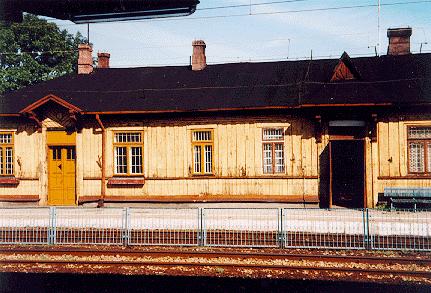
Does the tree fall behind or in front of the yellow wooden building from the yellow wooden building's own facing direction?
behind

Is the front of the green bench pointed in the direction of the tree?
no

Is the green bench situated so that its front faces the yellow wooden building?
no

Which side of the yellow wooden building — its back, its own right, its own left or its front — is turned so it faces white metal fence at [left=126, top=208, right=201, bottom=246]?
front

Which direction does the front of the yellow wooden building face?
toward the camera

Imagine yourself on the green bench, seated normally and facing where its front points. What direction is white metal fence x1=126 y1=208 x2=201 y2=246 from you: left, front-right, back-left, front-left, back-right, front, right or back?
front-right

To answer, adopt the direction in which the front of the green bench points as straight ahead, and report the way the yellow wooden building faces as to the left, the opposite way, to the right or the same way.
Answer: the same way

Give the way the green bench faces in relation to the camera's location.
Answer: facing the viewer

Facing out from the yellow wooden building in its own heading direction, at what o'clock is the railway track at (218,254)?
The railway track is roughly at 12 o'clock from the yellow wooden building.

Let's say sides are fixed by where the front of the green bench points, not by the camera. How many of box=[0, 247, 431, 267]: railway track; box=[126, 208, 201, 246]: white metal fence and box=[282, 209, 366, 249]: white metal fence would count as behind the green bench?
0

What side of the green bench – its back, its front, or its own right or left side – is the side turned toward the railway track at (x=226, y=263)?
front
